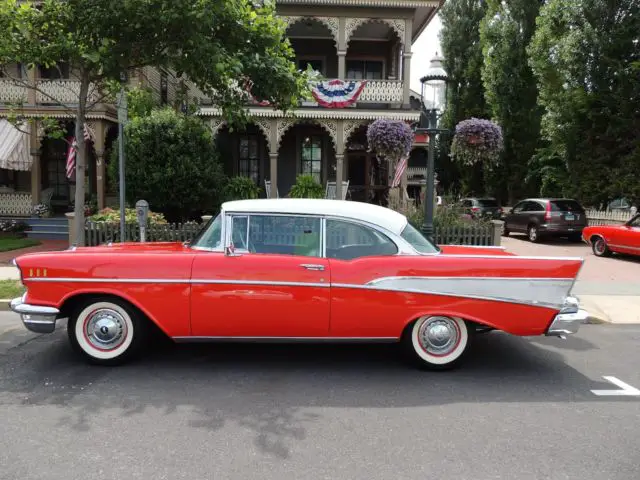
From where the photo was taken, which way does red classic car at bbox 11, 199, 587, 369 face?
to the viewer's left

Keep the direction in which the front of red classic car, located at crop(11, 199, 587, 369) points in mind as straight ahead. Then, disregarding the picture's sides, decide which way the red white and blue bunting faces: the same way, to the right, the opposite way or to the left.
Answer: to the left

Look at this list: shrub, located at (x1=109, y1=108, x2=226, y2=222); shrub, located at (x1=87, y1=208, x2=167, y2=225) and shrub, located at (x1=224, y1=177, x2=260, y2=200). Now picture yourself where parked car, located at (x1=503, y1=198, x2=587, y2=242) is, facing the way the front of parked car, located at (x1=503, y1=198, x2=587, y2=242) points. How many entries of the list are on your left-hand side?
3

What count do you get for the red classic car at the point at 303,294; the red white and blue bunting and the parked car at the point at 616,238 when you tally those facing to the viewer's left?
2

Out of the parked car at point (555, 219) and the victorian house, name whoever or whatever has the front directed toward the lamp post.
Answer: the victorian house

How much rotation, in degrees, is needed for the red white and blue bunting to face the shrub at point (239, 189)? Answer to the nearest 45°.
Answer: approximately 90° to its right

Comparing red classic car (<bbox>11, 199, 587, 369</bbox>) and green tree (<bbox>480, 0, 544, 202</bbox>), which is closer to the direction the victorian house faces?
the red classic car

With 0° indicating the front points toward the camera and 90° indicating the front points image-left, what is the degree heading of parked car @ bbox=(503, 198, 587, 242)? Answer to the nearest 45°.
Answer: approximately 135°

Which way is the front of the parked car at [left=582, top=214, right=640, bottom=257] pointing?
to the viewer's left

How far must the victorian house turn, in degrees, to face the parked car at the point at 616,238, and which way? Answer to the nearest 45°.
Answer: approximately 45° to its left

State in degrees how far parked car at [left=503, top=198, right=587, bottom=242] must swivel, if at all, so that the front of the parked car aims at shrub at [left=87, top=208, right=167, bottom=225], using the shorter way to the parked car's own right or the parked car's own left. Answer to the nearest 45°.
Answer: approximately 90° to the parked car's own left

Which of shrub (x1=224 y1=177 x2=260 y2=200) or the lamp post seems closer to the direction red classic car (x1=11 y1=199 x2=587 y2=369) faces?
the shrub

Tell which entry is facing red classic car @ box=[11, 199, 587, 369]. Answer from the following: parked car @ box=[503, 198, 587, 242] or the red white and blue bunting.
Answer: the red white and blue bunting
